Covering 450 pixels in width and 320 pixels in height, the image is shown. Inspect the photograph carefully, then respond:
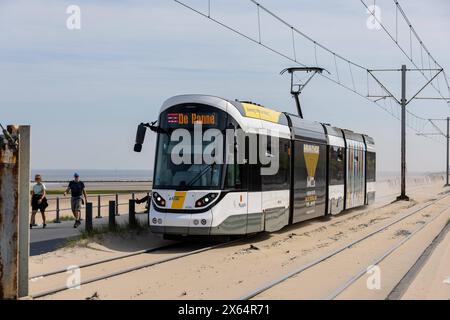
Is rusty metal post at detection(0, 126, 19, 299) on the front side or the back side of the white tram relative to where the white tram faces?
on the front side

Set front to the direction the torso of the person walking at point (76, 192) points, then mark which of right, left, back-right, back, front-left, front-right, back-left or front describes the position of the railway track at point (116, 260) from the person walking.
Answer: front

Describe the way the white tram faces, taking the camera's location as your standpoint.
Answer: facing the viewer and to the left of the viewer

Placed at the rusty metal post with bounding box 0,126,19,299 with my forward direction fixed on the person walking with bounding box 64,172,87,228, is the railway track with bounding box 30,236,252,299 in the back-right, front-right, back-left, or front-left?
front-right

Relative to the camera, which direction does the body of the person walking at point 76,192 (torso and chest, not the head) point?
toward the camera

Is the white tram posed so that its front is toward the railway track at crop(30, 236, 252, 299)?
yes

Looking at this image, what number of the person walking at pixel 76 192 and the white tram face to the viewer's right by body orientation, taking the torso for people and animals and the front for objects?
0

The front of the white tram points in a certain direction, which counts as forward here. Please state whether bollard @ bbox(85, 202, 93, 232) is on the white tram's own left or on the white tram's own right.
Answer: on the white tram's own right

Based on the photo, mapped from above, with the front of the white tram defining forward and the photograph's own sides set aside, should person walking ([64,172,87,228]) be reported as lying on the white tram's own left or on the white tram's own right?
on the white tram's own right
